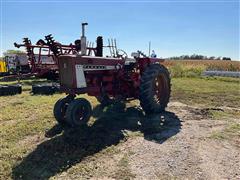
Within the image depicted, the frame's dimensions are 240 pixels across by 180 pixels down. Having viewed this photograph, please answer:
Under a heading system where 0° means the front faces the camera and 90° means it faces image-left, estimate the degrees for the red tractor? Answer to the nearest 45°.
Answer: approximately 45°
